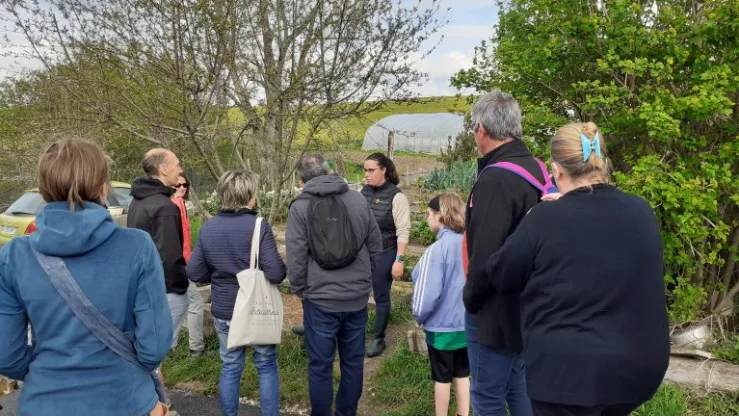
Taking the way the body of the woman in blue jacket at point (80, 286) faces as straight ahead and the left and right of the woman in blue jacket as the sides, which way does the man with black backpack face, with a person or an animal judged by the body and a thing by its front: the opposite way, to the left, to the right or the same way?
the same way

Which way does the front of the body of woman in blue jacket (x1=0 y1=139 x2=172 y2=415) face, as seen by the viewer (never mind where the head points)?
away from the camera

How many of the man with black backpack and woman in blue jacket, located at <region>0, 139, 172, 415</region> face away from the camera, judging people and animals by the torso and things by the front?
2

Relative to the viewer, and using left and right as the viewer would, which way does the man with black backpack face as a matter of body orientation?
facing away from the viewer

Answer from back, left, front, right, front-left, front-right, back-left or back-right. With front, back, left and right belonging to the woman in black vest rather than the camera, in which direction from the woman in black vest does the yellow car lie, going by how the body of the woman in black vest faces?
right

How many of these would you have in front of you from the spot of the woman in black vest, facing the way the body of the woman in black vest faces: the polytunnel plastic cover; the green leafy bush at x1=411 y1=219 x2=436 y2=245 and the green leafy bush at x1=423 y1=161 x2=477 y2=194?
0

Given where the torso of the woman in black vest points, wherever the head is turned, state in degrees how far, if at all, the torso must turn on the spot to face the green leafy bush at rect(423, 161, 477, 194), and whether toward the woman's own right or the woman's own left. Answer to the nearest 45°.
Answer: approximately 135° to the woman's own right

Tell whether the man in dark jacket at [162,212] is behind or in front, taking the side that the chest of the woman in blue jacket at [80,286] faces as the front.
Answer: in front

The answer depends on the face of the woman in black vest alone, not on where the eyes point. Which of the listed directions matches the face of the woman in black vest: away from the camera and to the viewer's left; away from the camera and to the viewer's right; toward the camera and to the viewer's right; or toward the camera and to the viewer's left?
toward the camera and to the viewer's left

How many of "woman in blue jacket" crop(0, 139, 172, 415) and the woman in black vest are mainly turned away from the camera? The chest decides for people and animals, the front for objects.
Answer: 1

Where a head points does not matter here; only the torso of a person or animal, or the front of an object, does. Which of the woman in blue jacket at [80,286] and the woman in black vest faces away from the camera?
the woman in blue jacket

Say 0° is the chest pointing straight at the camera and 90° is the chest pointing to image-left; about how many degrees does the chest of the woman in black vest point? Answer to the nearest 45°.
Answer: approximately 45°

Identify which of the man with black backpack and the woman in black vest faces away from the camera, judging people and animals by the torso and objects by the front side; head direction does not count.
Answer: the man with black backpack

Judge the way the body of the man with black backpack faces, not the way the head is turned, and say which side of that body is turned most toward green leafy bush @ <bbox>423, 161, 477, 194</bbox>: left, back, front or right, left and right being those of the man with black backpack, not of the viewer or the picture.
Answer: front

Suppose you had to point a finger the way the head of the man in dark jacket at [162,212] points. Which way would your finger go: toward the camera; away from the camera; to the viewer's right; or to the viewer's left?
to the viewer's right

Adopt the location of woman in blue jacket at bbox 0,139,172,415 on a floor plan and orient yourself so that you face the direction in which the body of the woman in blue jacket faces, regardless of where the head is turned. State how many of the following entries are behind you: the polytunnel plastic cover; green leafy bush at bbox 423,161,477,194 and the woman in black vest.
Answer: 0

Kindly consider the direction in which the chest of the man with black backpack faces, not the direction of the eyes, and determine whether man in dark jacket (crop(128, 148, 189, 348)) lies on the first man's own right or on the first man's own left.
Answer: on the first man's own left

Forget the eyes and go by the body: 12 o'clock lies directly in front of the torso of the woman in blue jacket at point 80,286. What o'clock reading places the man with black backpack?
The man with black backpack is roughly at 2 o'clock from the woman in blue jacket.
